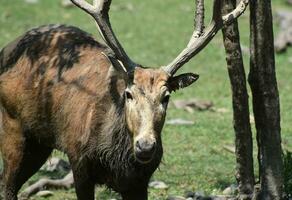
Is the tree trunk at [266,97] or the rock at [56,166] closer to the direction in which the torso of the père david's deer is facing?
the tree trunk

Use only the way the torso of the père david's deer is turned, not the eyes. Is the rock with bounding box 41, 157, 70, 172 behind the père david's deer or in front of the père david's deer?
behind

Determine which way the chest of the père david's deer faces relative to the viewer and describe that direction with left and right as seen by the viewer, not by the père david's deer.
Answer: facing the viewer and to the right of the viewer

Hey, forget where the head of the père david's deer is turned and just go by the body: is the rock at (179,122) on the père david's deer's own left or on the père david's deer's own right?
on the père david's deer's own left

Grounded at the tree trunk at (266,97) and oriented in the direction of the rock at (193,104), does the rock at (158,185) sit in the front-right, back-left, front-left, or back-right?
front-left
